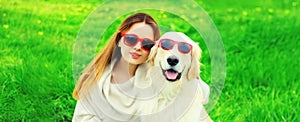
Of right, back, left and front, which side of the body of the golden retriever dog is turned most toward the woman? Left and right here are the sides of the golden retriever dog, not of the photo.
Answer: right

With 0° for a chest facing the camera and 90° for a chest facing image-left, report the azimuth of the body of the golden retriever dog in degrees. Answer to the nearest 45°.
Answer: approximately 0°
